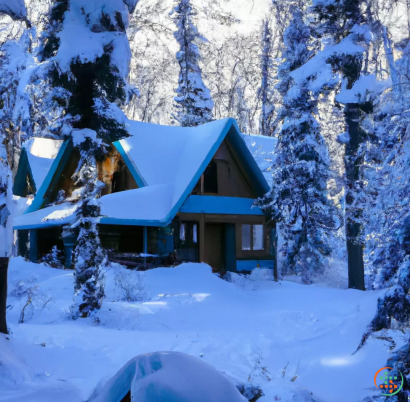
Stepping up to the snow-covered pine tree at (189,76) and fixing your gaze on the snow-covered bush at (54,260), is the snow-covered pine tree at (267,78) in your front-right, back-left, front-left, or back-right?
back-left

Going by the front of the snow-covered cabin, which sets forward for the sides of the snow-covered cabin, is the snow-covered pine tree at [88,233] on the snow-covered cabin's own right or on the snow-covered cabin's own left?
on the snow-covered cabin's own right

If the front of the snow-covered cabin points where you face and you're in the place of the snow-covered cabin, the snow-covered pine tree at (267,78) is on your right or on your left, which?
on your left

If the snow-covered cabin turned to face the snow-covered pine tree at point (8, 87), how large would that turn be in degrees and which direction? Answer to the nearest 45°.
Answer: approximately 45° to its right

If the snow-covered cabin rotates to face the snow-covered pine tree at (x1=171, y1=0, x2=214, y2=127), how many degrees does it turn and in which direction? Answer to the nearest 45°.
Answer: approximately 135° to its left

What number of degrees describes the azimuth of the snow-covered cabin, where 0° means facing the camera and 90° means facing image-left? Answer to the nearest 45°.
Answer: approximately 315°

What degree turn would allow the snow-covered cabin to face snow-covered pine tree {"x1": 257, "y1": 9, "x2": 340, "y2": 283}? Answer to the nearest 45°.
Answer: approximately 45° to its left
